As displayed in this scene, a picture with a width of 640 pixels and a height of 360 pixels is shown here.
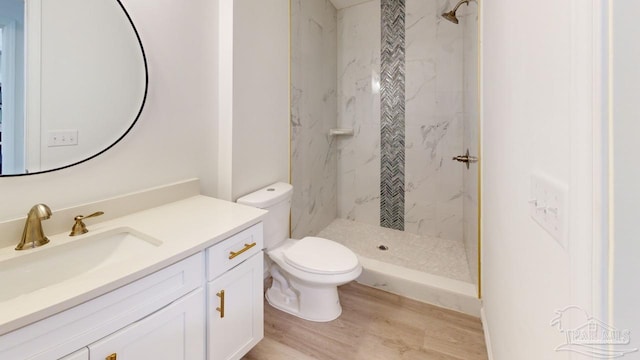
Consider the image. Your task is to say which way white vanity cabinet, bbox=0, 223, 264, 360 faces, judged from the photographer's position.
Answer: facing the viewer and to the right of the viewer

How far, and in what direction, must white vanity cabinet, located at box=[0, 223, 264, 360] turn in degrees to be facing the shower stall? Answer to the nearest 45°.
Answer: approximately 90° to its left
